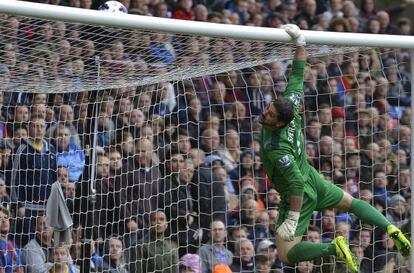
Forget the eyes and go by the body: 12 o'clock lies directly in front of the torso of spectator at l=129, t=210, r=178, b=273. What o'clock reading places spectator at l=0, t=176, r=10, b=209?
spectator at l=0, t=176, r=10, b=209 is roughly at 3 o'clock from spectator at l=129, t=210, r=178, b=273.

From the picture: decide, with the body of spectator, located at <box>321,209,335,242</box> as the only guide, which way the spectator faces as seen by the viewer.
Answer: toward the camera

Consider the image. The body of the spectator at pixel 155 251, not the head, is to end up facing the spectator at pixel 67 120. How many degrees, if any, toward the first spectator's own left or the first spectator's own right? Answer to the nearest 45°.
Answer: approximately 135° to the first spectator's own right

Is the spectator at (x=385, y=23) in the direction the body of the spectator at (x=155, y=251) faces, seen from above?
no

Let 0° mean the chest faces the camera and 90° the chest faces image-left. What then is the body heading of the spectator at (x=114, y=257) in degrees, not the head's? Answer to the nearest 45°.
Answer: approximately 0°

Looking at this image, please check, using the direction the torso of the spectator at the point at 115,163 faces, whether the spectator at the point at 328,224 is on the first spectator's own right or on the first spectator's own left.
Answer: on the first spectator's own left

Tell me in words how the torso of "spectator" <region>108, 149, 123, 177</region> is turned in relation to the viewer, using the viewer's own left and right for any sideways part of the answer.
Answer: facing the viewer

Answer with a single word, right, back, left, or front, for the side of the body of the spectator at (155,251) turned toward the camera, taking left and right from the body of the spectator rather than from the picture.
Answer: front

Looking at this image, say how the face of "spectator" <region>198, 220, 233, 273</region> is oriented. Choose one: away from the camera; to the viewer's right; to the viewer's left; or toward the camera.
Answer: toward the camera

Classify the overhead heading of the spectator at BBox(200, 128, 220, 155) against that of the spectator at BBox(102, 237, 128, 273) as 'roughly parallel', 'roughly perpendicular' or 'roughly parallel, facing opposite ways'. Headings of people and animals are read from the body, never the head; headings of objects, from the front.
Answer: roughly parallel

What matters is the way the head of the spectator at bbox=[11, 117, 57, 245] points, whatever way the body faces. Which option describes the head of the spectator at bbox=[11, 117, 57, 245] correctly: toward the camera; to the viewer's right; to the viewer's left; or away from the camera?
toward the camera

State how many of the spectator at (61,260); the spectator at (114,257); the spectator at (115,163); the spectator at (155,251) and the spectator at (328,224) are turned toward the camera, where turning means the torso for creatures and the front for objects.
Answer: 5

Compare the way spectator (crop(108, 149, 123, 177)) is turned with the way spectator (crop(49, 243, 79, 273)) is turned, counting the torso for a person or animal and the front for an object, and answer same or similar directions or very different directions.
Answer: same or similar directions
